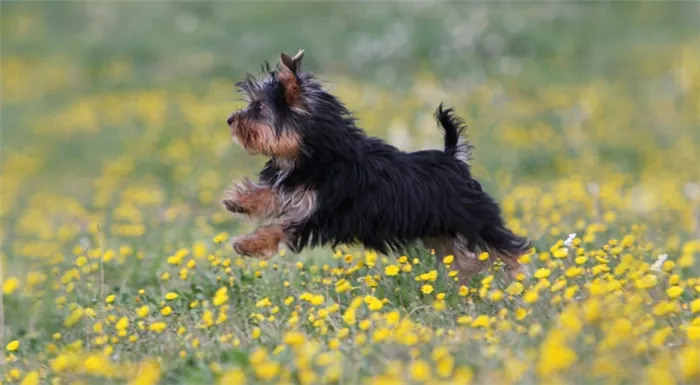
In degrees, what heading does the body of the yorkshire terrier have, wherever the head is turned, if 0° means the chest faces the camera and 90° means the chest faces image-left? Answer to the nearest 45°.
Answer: approximately 90°

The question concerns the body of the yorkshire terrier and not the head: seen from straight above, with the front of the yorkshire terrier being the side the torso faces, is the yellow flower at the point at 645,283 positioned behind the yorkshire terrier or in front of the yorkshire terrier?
behind

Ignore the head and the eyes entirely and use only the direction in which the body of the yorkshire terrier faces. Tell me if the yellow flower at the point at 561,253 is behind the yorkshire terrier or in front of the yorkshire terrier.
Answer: behind

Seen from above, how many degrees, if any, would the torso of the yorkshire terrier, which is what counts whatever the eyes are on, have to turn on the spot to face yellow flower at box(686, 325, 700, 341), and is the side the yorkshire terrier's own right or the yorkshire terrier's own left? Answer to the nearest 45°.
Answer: approximately 135° to the yorkshire terrier's own left

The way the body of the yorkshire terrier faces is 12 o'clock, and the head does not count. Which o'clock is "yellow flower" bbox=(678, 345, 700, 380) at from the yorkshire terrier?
The yellow flower is roughly at 8 o'clock from the yorkshire terrier.
